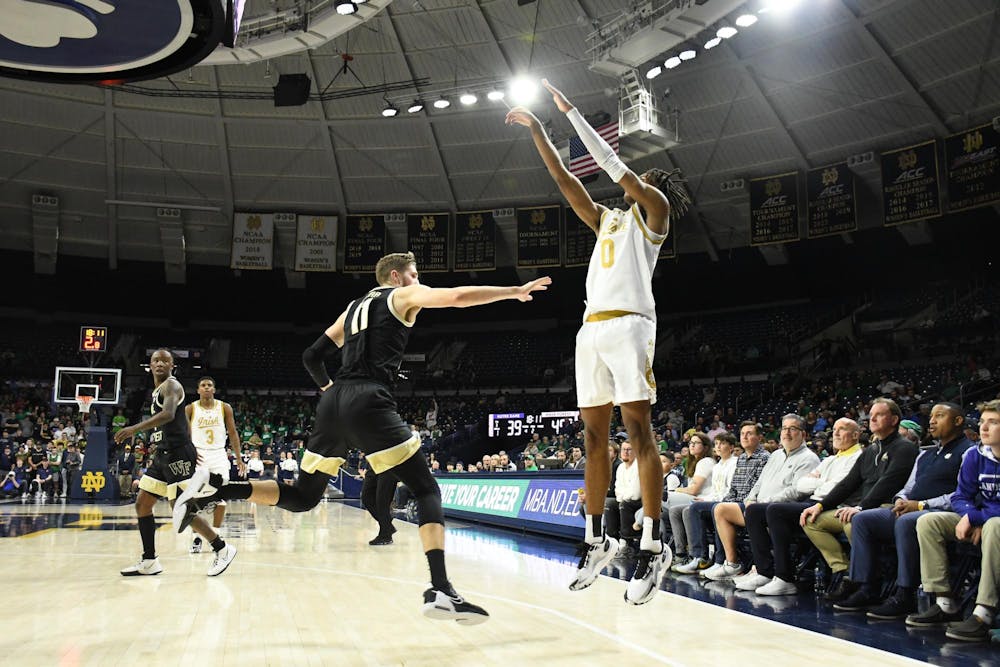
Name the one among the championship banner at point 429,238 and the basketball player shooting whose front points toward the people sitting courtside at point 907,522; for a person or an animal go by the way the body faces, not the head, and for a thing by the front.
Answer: the championship banner

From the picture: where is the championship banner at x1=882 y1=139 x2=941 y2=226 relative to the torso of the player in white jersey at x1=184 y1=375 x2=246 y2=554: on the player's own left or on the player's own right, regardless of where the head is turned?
on the player's own left

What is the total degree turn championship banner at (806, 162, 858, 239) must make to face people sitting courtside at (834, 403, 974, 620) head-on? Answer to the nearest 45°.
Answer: approximately 45° to its left

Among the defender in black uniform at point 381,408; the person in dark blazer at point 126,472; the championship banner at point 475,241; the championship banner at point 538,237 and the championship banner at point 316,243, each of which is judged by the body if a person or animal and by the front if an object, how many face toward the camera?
4

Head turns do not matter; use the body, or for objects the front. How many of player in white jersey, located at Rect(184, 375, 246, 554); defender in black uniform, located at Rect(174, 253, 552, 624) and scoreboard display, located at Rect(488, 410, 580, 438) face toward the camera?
2

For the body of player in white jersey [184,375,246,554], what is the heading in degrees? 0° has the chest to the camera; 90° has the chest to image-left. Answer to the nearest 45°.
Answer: approximately 0°

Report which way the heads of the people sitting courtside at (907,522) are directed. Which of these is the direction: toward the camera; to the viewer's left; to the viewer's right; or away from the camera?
to the viewer's left

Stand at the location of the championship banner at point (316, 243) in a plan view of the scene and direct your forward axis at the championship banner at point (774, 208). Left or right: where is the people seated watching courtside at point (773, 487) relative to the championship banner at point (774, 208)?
right

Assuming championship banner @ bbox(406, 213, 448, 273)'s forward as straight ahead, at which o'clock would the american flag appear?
The american flag is roughly at 11 o'clock from the championship banner.
